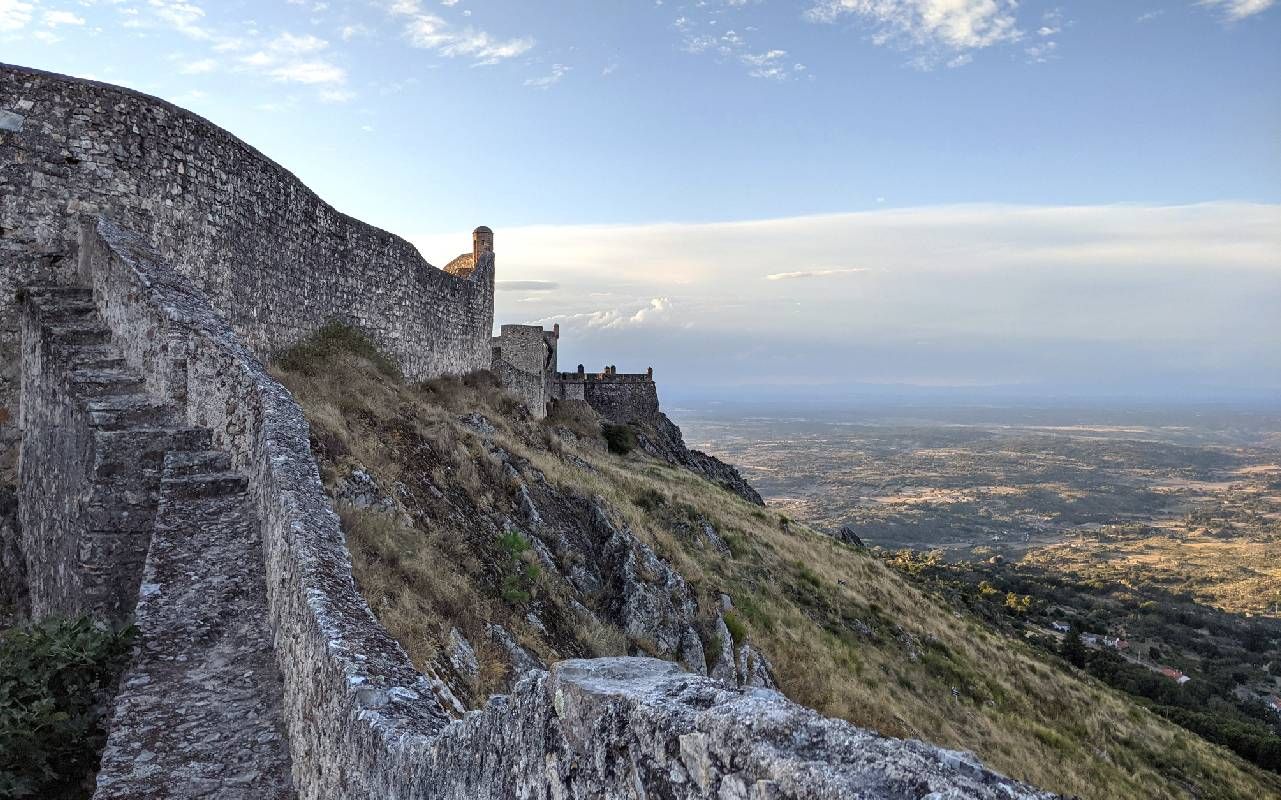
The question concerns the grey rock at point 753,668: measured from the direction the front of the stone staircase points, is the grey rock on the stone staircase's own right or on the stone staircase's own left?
on the stone staircase's own left

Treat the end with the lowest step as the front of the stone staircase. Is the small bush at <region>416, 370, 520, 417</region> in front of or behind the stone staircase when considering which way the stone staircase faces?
behind

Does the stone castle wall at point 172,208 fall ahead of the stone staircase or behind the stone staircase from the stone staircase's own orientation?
behind

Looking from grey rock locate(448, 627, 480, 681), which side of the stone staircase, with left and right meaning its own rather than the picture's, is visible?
left

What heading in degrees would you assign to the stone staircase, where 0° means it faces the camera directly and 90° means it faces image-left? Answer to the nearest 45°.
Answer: approximately 0°

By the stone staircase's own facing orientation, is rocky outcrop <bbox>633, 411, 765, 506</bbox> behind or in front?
behind

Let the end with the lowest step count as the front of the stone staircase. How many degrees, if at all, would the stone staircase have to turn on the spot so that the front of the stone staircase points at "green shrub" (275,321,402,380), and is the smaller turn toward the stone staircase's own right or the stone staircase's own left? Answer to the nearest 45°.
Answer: approximately 180°

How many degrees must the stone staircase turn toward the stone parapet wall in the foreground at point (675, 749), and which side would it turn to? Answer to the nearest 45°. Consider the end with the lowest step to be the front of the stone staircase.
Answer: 0° — it already faces it
